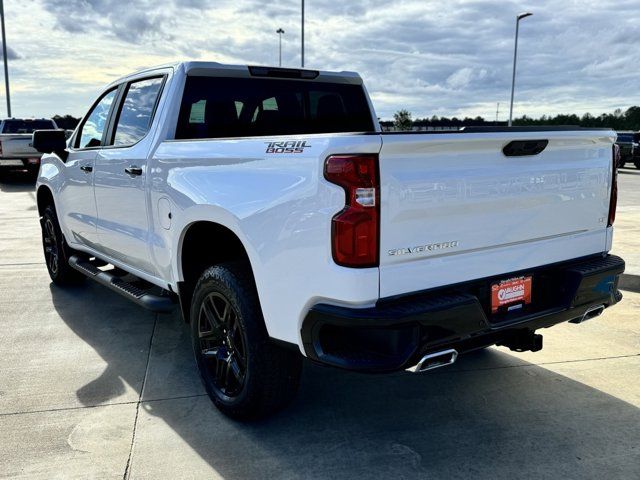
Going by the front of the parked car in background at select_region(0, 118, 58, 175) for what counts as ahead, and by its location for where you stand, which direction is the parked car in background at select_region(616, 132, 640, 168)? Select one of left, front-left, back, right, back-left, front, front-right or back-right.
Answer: front-right

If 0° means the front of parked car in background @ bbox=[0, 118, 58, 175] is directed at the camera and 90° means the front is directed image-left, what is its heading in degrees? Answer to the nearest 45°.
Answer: approximately 225°

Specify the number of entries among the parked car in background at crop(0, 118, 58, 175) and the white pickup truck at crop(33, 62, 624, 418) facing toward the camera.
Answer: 0

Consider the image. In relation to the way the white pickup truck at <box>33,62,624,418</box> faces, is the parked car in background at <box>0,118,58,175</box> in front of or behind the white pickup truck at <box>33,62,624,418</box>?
in front

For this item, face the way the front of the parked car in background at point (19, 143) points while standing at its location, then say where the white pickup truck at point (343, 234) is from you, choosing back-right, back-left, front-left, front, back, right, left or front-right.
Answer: back-right

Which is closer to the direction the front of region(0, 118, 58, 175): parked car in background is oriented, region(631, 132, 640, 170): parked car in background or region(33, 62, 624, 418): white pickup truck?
the parked car in background

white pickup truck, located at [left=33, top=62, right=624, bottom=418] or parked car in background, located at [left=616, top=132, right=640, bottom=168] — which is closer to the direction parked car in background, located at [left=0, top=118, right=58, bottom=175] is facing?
the parked car in background

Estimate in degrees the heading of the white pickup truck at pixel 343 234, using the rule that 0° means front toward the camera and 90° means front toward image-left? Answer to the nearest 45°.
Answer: approximately 135°
